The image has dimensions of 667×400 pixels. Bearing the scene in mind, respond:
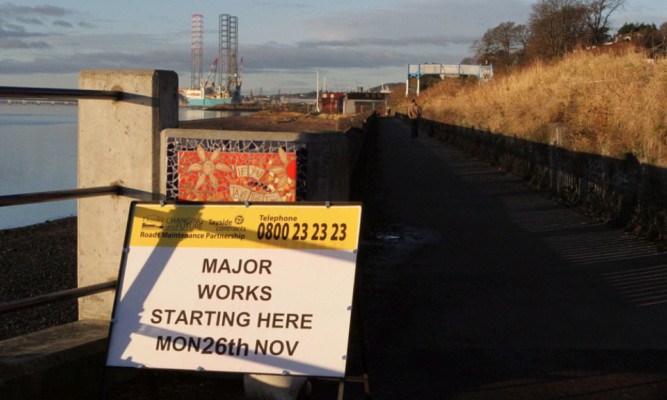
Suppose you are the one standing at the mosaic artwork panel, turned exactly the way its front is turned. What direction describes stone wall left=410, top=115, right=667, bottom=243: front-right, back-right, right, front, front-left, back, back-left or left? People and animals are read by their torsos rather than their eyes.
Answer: back-left

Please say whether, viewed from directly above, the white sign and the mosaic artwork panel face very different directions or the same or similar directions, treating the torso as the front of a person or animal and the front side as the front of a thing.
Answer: same or similar directions

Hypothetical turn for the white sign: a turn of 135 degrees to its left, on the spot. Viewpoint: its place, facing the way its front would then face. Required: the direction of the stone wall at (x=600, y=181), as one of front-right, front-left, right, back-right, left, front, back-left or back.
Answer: front

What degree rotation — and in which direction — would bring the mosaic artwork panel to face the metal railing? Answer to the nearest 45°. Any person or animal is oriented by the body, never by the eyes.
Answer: approximately 45° to its right

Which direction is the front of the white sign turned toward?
toward the camera

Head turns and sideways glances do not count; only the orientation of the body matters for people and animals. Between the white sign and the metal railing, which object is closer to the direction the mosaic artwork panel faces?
the white sign

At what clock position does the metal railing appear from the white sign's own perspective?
The metal railing is roughly at 4 o'clock from the white sign.

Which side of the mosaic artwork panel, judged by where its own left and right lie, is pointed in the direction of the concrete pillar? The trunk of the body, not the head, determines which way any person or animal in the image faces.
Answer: right

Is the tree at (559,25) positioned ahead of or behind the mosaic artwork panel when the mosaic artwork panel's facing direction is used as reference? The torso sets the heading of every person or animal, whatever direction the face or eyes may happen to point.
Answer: behind

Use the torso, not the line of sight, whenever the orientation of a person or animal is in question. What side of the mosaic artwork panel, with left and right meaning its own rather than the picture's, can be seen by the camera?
front

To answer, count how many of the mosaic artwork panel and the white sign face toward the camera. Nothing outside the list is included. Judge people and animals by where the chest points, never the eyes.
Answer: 2

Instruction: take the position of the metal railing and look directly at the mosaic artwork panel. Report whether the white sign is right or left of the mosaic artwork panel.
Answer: right

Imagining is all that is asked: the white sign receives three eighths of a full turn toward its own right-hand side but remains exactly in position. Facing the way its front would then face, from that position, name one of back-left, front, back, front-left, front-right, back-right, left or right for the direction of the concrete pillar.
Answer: front

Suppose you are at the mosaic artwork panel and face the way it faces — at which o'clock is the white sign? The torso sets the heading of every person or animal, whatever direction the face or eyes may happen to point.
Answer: The white sign is roughly at 12 o'clock from the mosaic artwork panel.
